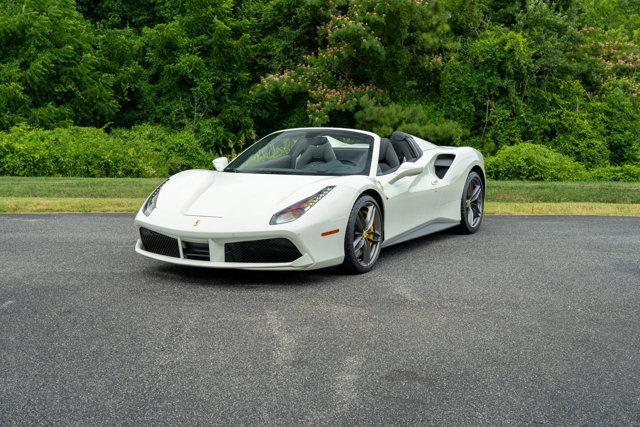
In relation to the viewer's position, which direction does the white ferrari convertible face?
facing the viewer and to the left of the viewer

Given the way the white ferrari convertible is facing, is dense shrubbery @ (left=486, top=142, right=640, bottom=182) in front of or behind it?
behind

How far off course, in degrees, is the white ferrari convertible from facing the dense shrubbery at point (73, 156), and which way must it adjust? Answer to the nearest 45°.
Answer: approximately 90° to its right
